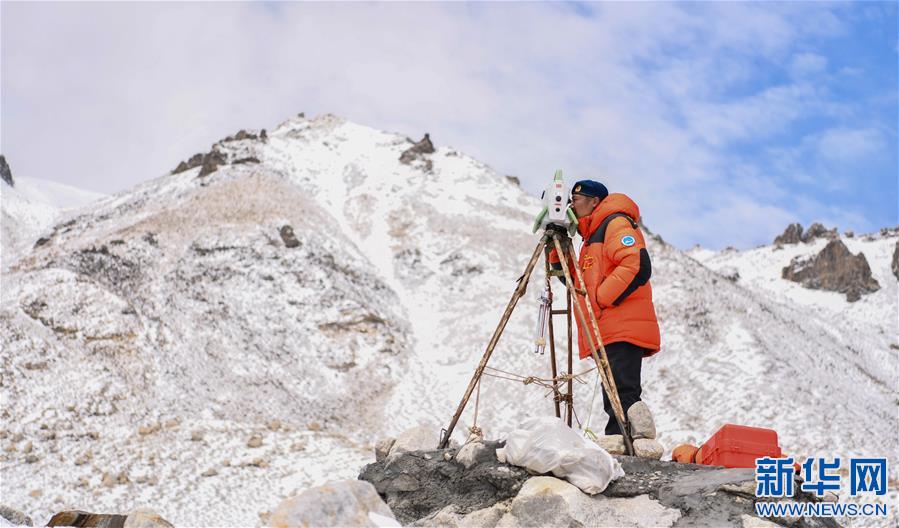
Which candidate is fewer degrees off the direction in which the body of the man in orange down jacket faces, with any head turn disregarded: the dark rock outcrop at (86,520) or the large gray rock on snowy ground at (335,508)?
the dark rock outcrop

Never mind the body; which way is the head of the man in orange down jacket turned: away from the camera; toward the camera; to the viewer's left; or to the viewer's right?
to the viewer's left

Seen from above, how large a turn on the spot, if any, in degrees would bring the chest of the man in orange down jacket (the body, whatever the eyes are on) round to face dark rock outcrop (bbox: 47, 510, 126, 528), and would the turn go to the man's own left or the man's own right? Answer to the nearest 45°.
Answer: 0° — they already face it

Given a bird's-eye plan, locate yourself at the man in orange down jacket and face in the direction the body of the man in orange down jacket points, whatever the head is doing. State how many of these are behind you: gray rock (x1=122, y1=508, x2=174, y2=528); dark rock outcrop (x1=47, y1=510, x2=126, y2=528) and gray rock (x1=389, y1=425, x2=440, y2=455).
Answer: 0

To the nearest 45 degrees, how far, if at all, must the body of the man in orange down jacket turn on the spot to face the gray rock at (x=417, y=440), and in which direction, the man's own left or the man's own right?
approximately 45° to the man's own right

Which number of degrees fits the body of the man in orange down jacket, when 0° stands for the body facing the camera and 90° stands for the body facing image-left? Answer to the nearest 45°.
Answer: approximately 90°

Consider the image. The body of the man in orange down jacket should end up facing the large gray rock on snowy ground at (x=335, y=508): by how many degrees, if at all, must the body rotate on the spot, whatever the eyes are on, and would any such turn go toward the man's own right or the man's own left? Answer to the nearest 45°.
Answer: approximately 45° to the man's own left

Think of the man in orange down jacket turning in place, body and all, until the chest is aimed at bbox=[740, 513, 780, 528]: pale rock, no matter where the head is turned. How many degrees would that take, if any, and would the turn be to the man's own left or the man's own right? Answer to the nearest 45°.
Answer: approximately 135° to the man's own left
